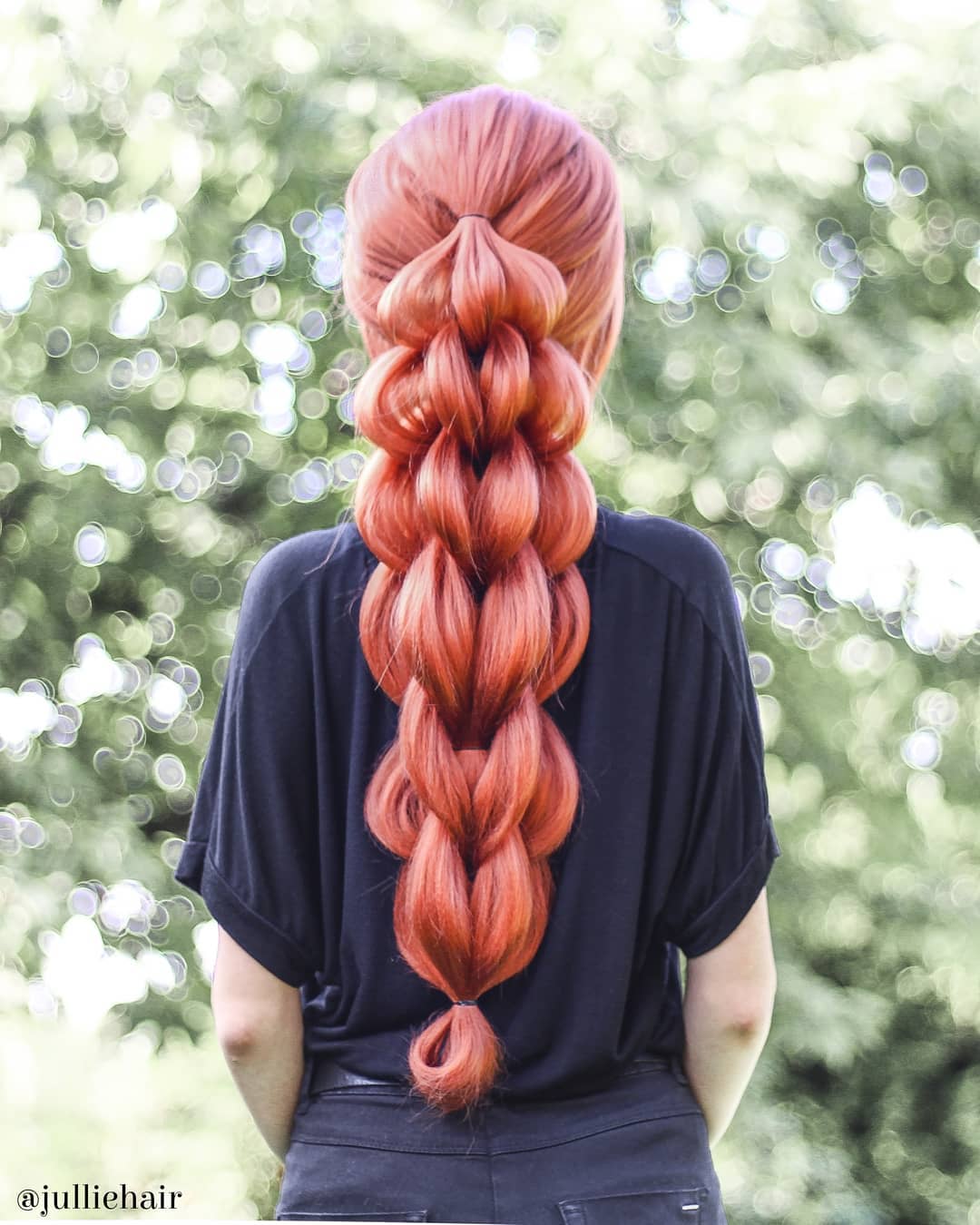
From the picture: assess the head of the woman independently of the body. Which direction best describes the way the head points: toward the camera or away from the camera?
away from the camera

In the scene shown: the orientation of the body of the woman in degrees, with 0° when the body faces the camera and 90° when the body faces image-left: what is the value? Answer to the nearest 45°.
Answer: approximately 180°
